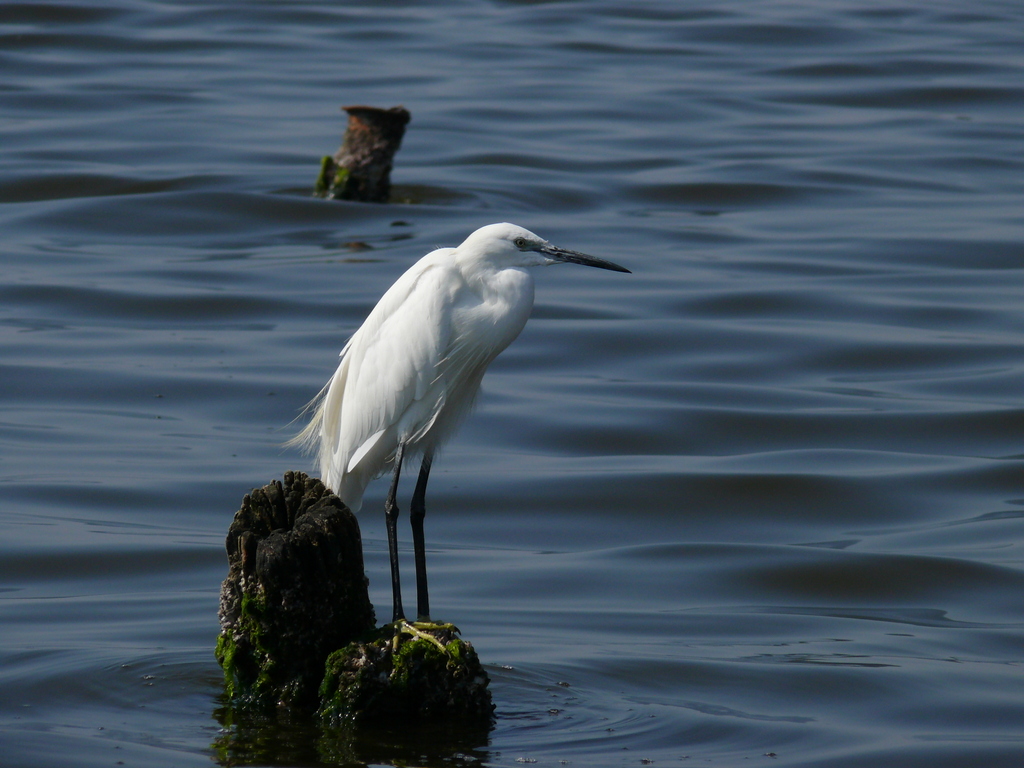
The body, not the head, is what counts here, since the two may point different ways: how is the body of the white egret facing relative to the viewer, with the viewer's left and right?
facing to the right of the viewer

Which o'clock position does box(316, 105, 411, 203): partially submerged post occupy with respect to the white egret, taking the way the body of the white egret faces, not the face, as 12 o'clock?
The partially submerged post is roughly at 9 o'clock from the white egret.
